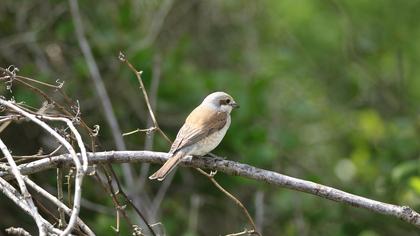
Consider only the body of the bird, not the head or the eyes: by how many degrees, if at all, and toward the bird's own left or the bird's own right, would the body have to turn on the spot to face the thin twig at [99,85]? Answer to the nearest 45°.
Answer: approximately 135° to the bird's own left

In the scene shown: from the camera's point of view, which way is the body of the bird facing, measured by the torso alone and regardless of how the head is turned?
to the viewer's right

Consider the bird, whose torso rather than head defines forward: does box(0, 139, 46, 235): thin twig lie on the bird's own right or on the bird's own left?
on the bird's own right
